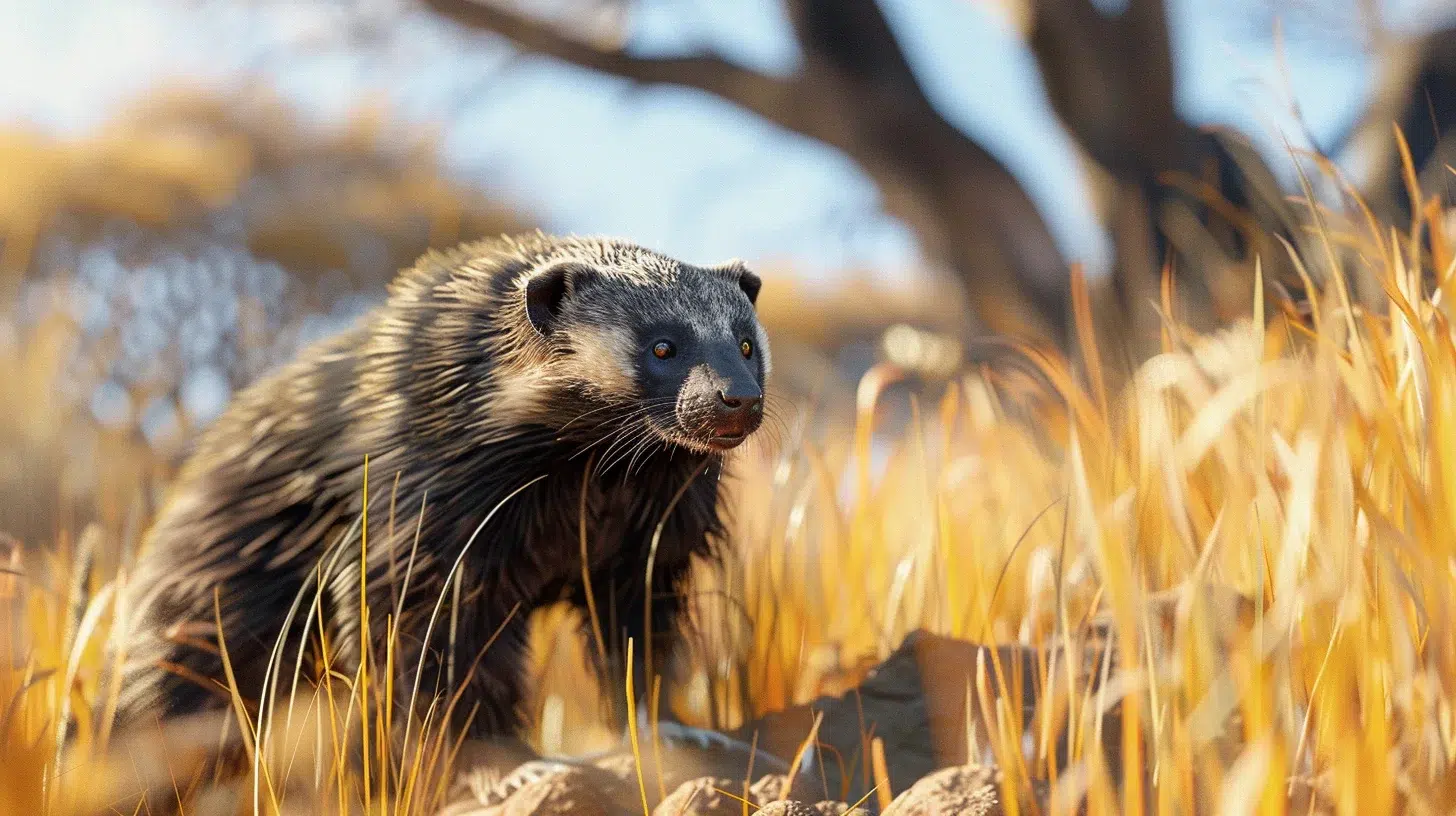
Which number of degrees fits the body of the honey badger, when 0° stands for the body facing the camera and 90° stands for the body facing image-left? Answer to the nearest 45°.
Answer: approximately 315°

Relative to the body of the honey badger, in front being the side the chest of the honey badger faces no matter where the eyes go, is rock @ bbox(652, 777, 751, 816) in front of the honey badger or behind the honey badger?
in front

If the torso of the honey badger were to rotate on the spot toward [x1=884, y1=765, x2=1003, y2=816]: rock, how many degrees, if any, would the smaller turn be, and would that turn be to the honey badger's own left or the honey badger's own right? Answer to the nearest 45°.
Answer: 0° — it already faces it

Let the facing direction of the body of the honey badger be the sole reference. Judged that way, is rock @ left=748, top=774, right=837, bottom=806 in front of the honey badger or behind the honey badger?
in front

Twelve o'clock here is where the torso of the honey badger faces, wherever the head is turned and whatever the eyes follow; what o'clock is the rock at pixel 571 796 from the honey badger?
The rock is roughly at 1 o'clock from the honey badger.
